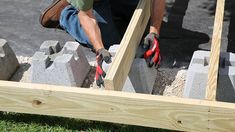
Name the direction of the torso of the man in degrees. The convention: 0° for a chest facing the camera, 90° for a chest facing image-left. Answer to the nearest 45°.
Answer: approximately 315°

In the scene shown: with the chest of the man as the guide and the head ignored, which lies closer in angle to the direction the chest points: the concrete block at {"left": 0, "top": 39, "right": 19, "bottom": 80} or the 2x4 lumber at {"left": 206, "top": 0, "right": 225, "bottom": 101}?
the 2x4 lumber

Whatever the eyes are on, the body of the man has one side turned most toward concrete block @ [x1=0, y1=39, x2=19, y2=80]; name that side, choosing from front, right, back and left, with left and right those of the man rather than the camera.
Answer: right
